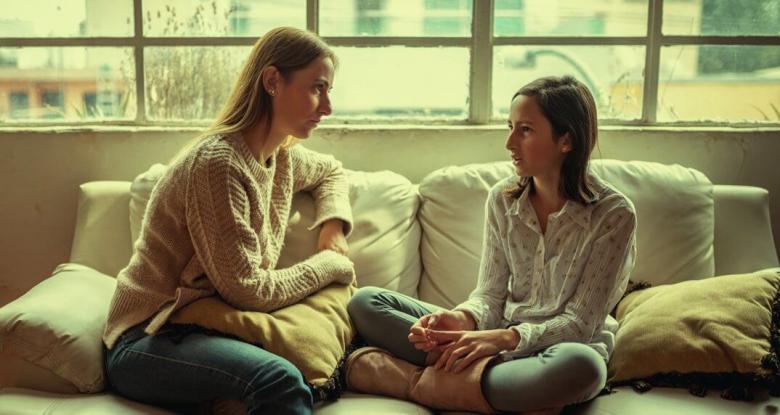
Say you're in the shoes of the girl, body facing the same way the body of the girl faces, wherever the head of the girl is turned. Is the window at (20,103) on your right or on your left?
on your right

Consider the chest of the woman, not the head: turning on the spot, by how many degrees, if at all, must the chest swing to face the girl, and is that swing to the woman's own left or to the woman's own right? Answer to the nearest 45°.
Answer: approximately 45° to the woman's own left

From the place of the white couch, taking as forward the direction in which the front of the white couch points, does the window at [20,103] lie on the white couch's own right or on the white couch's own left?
on the white couch's own right

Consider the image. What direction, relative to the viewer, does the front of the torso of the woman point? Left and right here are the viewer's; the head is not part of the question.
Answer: facing the viewer and to the right of the viewer

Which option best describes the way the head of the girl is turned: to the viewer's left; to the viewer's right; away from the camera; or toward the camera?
to the viewer's left

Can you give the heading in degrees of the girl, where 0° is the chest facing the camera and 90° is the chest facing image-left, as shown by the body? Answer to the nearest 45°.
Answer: approximately 45°

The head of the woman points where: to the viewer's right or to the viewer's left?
to the viewer's right

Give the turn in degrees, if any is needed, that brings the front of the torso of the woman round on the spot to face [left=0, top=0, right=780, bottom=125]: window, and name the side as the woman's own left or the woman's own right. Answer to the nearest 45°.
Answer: approximately 90° to the woman's own left

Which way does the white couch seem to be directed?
toward the camera

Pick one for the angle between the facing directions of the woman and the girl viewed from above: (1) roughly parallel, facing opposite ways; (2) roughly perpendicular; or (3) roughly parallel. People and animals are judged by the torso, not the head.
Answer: roughly perpendicular
